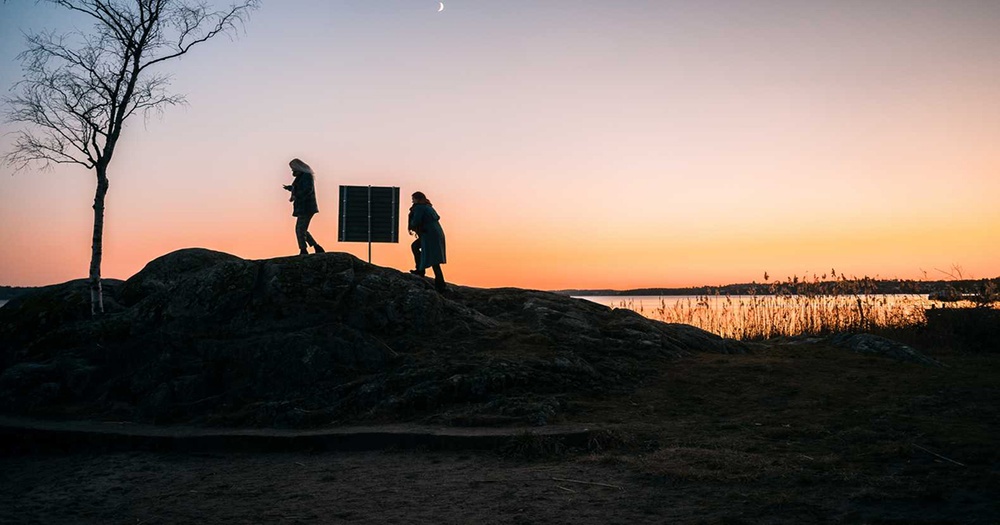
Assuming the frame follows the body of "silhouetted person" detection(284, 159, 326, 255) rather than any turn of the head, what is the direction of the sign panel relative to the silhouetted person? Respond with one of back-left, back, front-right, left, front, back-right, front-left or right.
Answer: back-right

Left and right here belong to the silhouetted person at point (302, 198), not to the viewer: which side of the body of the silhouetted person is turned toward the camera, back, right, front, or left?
left

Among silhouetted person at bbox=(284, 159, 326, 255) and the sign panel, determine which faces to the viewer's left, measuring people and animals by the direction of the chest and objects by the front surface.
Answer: the silhouetted person

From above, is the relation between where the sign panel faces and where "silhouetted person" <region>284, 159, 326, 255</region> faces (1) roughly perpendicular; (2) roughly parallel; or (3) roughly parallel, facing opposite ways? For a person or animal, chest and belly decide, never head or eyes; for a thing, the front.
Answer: roughly perpendicular

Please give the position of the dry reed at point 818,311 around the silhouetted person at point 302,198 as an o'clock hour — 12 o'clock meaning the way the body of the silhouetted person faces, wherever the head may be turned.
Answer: The dry reed is roughly at 6 o'clock from the silhouetted person.

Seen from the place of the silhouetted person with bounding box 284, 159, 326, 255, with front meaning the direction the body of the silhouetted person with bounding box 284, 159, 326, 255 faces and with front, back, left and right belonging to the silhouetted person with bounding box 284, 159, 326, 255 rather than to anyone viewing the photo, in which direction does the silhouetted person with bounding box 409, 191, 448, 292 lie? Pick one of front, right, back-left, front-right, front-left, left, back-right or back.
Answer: back-left
